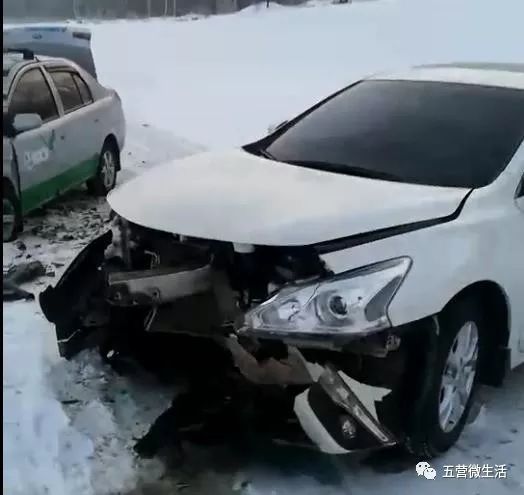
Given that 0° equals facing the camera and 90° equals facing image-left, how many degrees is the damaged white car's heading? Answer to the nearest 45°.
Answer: approximately 45°

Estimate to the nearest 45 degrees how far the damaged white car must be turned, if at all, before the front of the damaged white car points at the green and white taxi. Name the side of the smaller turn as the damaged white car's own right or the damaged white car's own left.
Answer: approximately 45° to the damaged white car's own right

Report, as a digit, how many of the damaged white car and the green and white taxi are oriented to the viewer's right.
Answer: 0

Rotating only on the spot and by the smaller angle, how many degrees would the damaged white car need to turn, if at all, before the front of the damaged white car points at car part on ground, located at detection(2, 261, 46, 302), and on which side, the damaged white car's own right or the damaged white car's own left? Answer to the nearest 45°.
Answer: approximately 45° to the damaged white car's own right
